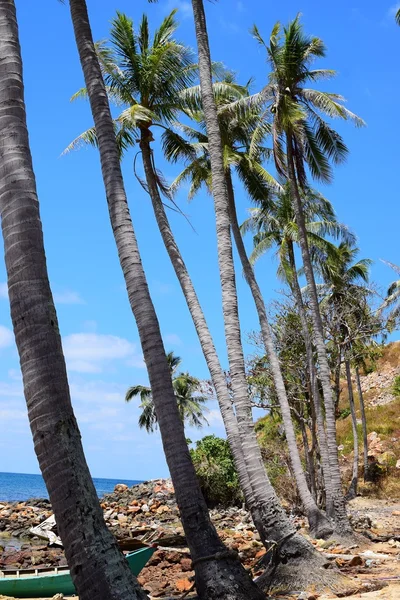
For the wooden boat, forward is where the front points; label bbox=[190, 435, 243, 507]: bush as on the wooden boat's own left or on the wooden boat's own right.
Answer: on the wooden boat's own left

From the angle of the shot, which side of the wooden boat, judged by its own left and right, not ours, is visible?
right

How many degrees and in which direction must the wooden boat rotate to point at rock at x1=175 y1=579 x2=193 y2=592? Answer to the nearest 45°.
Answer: approximately 45° to its right

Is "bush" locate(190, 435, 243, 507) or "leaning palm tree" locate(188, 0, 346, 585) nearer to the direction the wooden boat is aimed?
the leaning palm tree
